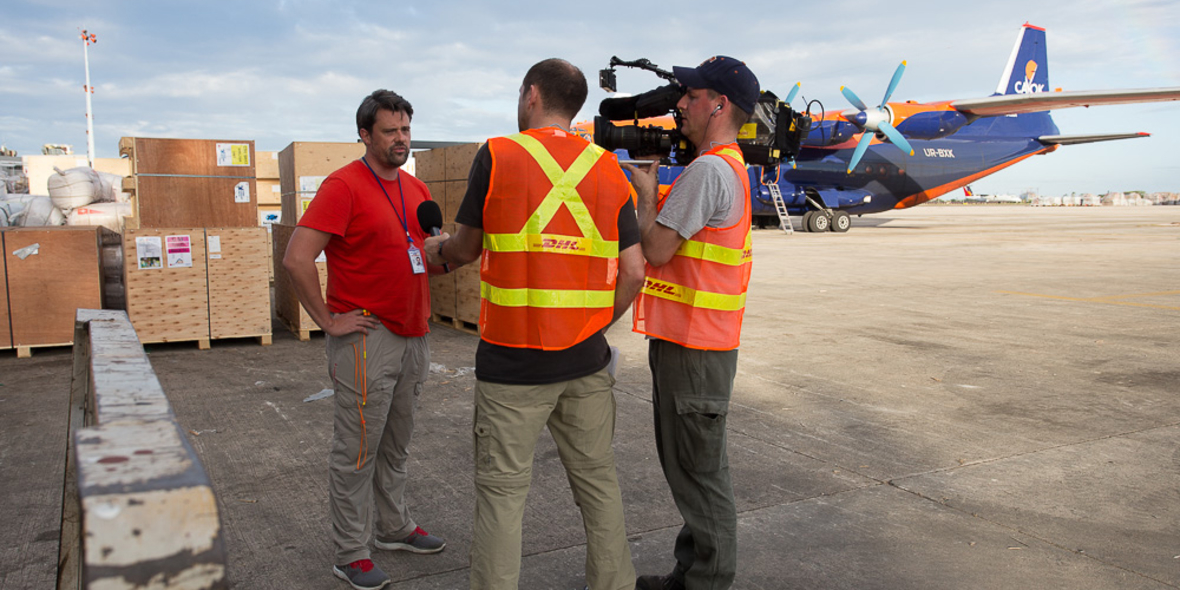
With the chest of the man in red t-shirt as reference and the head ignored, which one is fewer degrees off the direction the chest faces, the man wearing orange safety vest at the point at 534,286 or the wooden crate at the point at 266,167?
the man wearing orange safety vest

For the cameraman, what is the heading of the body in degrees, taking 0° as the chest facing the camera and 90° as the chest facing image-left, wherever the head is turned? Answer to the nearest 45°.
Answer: approximately 90°

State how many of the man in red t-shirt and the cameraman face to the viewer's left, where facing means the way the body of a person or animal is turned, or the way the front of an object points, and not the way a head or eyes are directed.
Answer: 1

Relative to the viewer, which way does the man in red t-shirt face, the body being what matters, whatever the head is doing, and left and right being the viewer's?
facing the viewer and to the right of the viewer

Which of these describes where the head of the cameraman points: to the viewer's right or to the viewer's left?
to the viewer's left

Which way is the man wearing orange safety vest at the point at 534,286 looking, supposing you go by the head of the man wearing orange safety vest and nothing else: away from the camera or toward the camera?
away from the camera

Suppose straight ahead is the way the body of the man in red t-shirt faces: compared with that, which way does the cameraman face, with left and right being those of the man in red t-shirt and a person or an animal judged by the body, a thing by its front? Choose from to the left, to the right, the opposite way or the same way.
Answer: the opposite way

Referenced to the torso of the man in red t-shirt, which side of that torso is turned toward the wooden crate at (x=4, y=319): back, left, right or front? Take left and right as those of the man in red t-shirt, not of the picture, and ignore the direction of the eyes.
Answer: back

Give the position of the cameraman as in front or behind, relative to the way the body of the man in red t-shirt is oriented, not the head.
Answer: in front

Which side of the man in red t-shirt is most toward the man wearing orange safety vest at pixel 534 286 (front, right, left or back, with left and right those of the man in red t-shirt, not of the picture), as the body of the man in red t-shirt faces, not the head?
front

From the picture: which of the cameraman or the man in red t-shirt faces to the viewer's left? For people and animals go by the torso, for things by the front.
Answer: the cameraman

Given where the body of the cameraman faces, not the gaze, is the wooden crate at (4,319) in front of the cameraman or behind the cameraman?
in front

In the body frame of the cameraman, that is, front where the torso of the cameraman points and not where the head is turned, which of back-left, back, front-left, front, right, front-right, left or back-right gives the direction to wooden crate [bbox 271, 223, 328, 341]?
front-right

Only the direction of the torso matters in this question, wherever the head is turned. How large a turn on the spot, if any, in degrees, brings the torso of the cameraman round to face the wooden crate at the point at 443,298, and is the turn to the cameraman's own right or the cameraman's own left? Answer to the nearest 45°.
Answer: approximately 45° to the cameraman's own right

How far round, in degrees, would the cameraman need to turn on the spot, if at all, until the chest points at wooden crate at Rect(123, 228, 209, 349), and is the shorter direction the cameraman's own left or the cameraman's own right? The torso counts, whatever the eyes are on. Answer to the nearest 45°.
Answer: approximately 45° to the cameraman's own right

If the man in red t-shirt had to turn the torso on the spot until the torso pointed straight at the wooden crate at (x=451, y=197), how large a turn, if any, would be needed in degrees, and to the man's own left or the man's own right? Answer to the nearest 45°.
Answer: approximately 135° to the man's own left

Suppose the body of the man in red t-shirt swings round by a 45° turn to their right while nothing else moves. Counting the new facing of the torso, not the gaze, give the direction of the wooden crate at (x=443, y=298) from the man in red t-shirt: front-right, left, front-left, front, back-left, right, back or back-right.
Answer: back

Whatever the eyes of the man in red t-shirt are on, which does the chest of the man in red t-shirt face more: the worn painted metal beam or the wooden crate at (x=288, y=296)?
the worn painted metal beam
